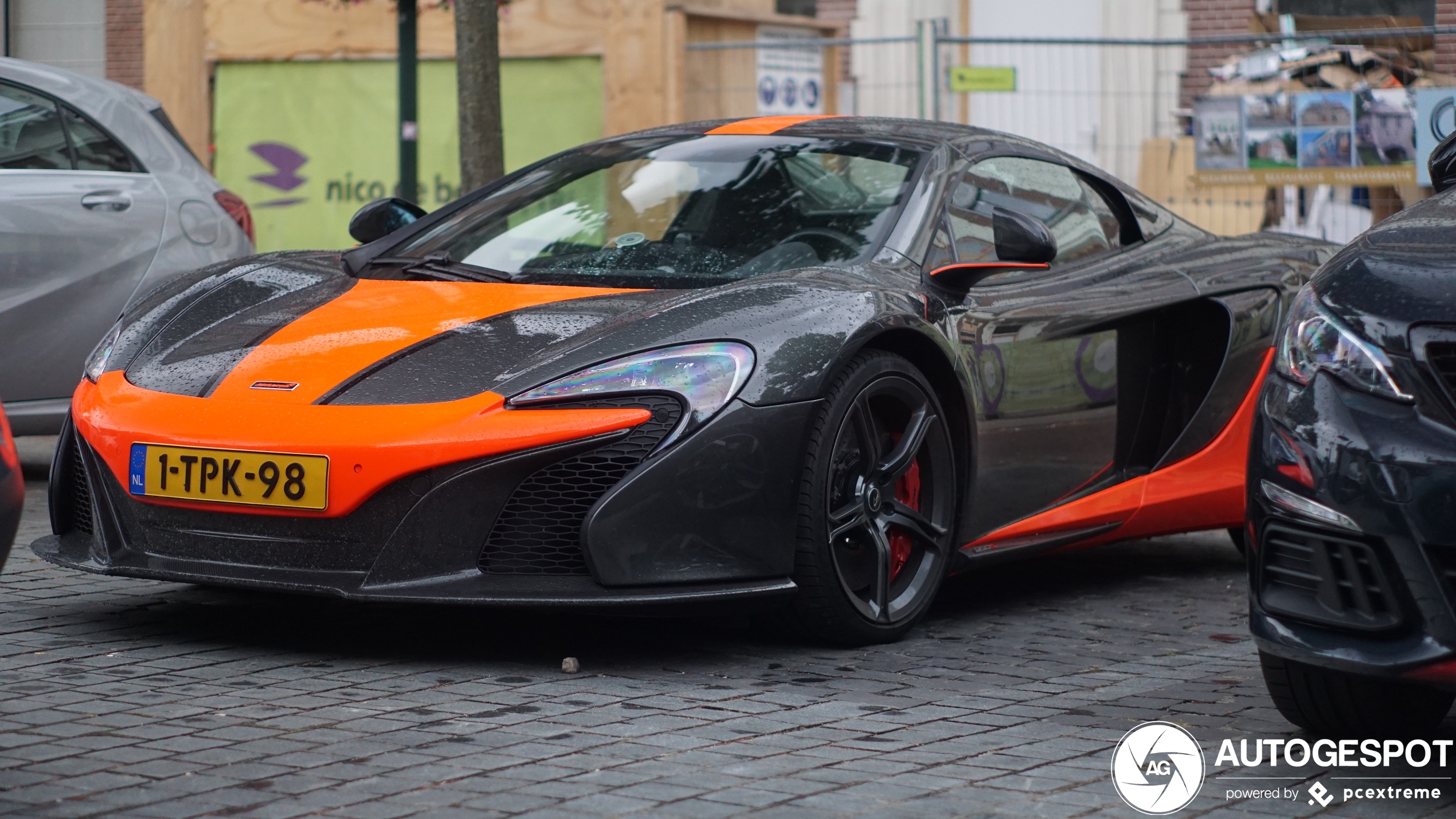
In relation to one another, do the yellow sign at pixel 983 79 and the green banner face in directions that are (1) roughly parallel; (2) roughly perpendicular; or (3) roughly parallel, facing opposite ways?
roughly parallel

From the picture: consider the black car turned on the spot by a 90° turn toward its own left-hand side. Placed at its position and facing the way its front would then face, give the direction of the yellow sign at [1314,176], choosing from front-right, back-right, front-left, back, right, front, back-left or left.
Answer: back-left

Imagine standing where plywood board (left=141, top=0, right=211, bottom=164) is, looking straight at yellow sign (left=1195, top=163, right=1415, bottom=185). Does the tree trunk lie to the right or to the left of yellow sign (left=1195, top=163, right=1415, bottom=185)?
right

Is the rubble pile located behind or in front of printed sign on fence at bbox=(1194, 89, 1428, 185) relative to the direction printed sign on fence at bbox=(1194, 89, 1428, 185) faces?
behind

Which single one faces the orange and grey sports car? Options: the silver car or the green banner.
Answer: the green banner

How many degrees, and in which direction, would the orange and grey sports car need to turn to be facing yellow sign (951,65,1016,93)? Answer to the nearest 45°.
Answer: approximately 135° to its right

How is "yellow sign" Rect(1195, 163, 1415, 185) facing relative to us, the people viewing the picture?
facing the viewer

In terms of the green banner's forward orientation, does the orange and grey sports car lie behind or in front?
in front

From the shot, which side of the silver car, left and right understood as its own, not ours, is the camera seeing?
left

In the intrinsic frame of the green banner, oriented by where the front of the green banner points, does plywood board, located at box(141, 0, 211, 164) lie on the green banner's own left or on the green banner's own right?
on the green banner's own right

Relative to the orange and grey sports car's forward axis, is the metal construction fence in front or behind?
behind

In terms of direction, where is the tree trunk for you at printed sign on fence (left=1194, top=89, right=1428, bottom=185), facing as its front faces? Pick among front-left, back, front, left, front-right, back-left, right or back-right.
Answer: front-right

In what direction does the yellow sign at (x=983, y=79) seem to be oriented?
toward the camera

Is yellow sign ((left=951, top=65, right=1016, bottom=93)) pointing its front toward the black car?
yes
